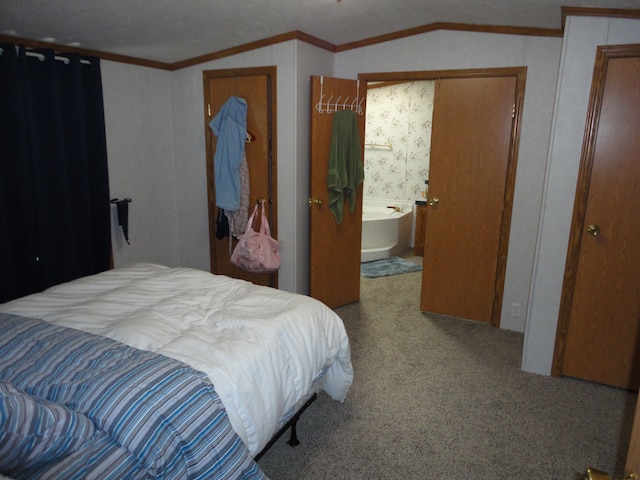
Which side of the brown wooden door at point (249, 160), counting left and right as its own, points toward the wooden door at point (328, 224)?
left

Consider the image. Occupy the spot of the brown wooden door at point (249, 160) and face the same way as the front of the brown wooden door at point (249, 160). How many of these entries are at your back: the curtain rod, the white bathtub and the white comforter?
1

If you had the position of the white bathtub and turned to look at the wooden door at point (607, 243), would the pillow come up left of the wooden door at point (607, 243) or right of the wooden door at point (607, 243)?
right

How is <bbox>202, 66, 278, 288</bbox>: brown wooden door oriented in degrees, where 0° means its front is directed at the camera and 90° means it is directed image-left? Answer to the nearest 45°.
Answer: approximately 45°

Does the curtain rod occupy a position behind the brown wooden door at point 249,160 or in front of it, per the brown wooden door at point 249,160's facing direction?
in front

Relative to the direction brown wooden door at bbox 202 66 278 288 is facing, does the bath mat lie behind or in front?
behind

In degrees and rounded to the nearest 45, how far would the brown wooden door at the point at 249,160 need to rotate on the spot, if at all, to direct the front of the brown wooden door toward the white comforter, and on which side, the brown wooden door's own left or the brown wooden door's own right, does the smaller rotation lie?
approximately 45° to the brown wooden door's own left

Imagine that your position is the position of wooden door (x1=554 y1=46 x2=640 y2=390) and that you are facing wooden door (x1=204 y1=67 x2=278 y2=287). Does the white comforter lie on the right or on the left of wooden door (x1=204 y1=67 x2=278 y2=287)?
left

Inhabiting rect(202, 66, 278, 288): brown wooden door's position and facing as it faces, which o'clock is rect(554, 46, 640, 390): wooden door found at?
The wooden door is roughly at 9 o'clock from the brown wooden door.
